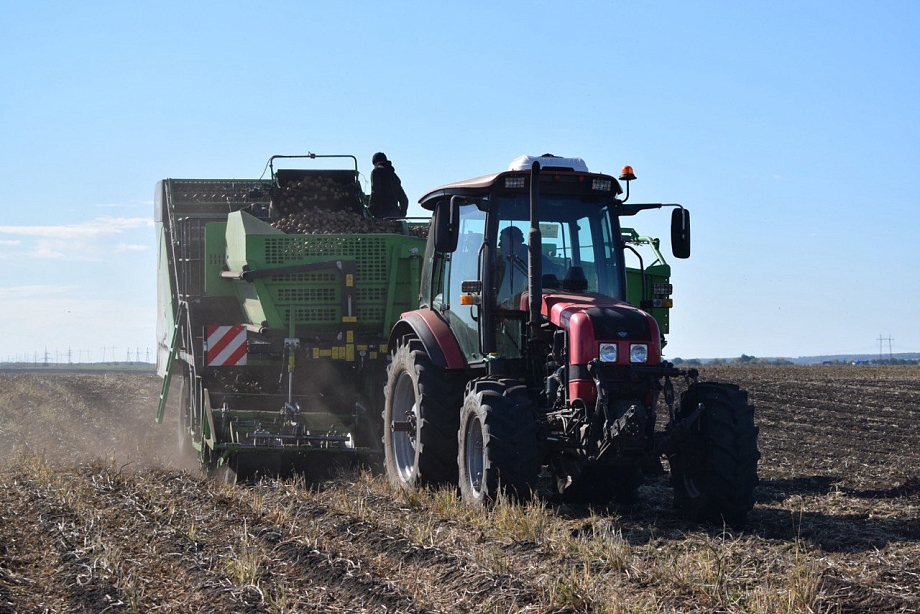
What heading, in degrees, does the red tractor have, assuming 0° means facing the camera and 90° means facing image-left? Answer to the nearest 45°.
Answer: approximately 315°

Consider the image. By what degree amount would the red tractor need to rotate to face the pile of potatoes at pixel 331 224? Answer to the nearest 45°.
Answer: approximately 180°

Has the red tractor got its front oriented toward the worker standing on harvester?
no
